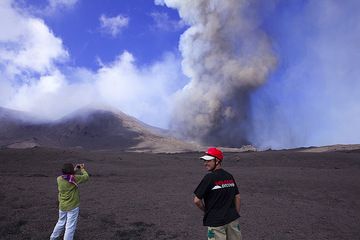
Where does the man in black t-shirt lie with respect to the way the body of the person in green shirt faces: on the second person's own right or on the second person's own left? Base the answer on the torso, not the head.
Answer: on the second person's own right

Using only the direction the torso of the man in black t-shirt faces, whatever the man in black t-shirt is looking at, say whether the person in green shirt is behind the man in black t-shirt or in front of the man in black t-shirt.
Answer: in front

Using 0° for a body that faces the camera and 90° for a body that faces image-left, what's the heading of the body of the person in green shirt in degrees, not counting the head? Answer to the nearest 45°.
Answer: approximately 225°
